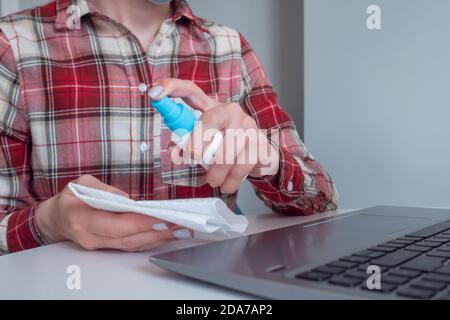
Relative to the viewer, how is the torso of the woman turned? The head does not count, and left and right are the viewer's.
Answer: facing the viewer

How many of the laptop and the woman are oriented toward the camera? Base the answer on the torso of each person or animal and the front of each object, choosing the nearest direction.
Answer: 1

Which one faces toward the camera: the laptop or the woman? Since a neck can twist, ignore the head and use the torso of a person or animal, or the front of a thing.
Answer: the woman

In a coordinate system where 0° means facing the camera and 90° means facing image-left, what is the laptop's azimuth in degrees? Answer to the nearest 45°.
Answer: approximately 135°
